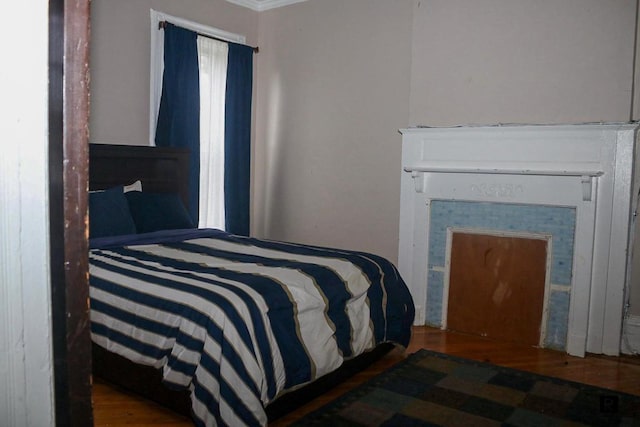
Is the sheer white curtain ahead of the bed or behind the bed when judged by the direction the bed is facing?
behind

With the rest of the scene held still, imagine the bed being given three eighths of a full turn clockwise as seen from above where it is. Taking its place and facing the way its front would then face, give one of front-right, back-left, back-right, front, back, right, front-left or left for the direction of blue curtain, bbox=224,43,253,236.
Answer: right

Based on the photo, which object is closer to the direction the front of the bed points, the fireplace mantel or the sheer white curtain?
the fireplace mantel

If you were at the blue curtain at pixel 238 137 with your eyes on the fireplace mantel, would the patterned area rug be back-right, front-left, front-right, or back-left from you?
front-right

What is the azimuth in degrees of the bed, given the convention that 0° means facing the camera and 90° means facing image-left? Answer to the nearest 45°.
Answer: approximately 315°

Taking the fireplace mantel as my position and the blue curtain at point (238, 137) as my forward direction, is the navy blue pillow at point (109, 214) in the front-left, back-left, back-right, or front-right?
front-left

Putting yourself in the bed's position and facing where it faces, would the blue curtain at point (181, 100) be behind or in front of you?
behind
